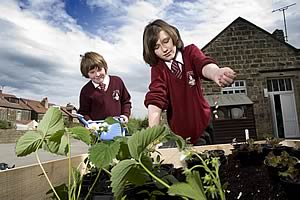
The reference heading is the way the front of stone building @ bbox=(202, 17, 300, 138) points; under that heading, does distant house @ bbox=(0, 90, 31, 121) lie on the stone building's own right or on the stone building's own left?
on the stone building's own right

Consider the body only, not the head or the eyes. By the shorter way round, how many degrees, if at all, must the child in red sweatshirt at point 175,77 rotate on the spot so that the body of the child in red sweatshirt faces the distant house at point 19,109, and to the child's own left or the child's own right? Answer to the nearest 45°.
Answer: approximately 135° to the child's own right

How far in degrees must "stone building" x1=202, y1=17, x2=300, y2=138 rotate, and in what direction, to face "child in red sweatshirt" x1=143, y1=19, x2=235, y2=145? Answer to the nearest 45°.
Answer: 0° — it already faces them

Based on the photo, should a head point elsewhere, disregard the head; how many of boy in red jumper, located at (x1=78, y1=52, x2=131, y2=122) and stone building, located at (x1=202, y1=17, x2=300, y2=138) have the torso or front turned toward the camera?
2

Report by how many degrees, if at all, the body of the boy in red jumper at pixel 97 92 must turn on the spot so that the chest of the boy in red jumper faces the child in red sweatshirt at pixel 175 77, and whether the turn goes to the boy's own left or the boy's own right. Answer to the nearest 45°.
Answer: approximately 45° to the boy's own left

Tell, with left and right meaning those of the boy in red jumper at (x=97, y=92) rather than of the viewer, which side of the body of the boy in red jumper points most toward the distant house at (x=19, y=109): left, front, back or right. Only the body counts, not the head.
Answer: back

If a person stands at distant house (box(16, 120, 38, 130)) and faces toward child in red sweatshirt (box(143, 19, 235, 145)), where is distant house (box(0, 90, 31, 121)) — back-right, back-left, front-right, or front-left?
back-right

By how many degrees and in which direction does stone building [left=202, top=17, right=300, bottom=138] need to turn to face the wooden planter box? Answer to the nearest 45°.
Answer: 0° — it already faces it

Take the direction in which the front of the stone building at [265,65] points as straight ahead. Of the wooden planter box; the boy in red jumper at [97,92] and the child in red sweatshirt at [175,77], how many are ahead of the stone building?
3
